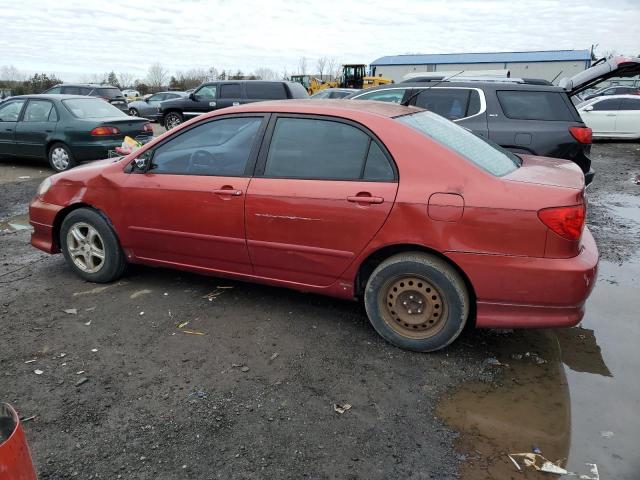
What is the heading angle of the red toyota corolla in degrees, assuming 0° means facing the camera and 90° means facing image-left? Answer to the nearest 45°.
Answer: approximately 135°

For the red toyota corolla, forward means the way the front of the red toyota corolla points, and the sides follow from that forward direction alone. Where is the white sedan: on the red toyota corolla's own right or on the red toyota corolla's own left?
on the red toyota corolla's own right

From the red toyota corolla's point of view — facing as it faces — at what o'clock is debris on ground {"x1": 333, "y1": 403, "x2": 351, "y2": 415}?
The debris on ground is roughly at 8 o'clock from the red toyota corolla.

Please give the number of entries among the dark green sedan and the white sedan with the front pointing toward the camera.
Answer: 0

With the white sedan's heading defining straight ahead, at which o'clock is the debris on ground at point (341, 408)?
The debris on ground is roughly at 9 o'clock from the white sedan.

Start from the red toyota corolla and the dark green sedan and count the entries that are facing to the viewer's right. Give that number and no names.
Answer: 0

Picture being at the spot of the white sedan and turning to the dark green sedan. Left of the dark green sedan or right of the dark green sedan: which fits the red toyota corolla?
left

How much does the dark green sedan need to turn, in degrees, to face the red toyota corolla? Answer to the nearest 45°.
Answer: approximately 135° to its left

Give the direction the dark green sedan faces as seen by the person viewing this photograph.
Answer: facing away from the viewer and to the left of the viewer

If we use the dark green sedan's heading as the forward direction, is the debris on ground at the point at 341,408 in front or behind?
behind

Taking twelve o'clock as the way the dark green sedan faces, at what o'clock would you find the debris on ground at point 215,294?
The debris on ground is roughly at 7 o'clock from the dark green sedan.

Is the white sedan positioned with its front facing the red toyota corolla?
no

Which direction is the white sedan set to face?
to the viewer's left

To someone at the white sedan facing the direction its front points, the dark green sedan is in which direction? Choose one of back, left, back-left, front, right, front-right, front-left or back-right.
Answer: front-left

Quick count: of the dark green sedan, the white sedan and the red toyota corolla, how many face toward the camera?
0

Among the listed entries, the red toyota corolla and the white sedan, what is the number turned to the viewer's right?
0

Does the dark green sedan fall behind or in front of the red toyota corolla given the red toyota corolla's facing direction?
in front

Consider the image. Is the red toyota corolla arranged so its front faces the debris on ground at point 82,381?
no
